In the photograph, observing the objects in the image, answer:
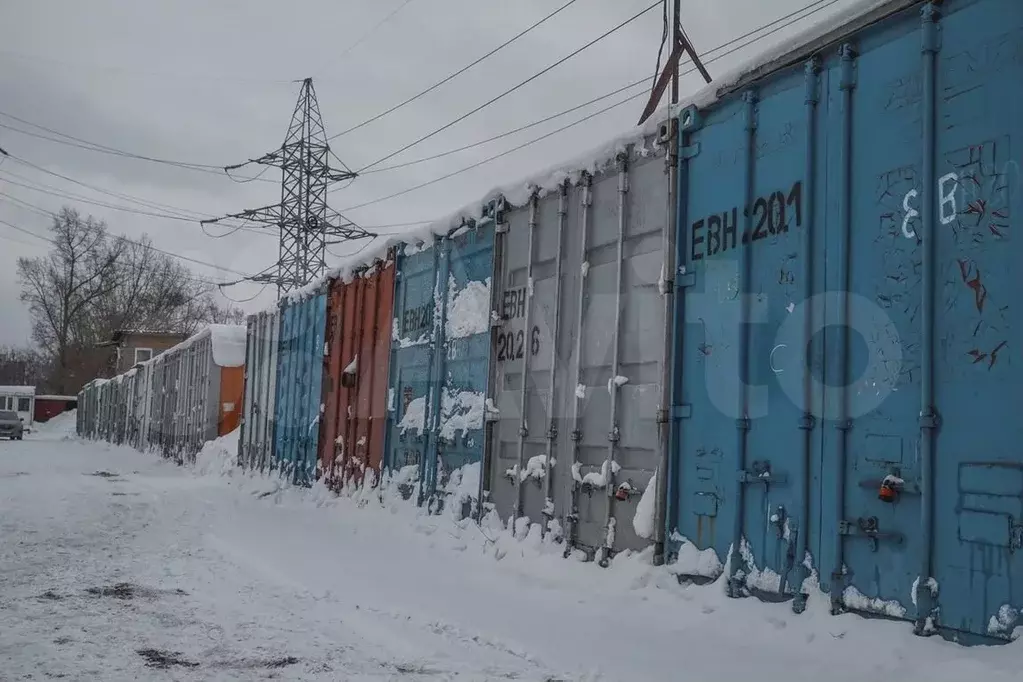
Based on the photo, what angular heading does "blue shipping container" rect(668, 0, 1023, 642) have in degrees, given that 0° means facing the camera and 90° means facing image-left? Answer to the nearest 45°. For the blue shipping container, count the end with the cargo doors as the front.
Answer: approximately 45°

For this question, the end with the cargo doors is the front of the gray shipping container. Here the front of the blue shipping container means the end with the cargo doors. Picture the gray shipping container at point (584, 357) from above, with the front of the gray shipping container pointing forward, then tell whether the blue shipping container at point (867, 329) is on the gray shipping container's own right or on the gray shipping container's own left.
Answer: on the gray shipping container's own left

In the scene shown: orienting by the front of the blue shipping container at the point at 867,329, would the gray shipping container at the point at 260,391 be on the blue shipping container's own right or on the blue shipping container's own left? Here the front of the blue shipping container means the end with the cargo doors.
on the blue shipping container's own right

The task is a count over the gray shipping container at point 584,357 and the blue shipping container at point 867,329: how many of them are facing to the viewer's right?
0

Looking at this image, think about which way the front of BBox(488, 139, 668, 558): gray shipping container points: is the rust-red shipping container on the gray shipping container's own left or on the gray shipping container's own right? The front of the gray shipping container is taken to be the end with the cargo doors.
on the gray shipping container's own right

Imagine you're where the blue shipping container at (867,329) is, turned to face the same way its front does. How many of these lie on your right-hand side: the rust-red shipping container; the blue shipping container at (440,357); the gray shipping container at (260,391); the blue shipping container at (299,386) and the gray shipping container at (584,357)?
5

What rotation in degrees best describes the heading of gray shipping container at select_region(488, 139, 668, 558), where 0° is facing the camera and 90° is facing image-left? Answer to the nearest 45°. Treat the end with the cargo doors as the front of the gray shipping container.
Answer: approximately 45°

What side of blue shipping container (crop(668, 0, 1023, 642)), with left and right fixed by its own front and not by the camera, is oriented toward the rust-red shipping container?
right

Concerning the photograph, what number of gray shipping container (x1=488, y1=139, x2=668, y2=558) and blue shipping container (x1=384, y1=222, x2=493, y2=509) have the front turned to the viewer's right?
0

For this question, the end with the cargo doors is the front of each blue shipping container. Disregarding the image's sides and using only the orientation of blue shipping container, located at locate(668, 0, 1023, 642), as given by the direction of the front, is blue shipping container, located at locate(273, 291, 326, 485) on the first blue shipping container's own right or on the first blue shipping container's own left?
on the first blue shipping container's own right
